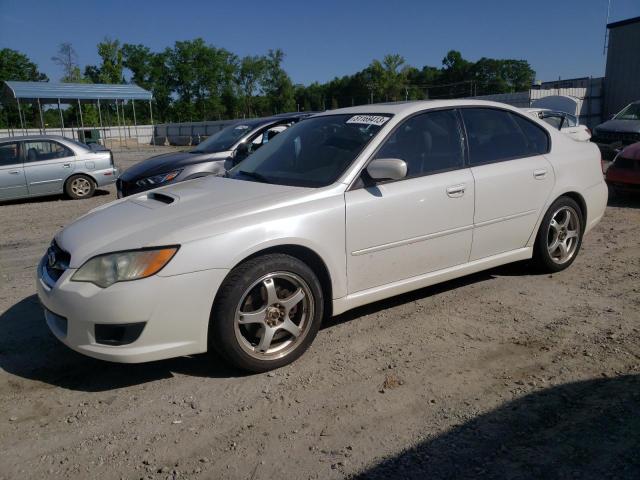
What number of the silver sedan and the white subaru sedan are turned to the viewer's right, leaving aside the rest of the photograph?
0

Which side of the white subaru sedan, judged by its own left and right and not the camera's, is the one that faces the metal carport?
right

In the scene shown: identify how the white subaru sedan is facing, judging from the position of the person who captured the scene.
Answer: facing the viewer and to the left of the viewer

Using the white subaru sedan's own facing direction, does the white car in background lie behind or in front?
behind

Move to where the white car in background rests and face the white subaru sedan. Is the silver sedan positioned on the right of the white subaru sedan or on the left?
right

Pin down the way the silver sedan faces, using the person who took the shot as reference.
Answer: facing to the left of the viewer

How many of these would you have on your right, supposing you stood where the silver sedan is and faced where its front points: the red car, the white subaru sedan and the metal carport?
1

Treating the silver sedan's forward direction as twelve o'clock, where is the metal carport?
The metal carport is roughly at 3 o'clock from the silver sedan.

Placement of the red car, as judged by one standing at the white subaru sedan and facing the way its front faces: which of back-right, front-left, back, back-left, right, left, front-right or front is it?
back

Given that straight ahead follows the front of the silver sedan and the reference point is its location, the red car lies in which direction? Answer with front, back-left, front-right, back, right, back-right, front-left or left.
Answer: back-left
